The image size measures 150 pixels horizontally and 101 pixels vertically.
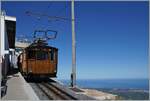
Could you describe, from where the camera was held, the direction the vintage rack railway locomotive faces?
facing the viewer
